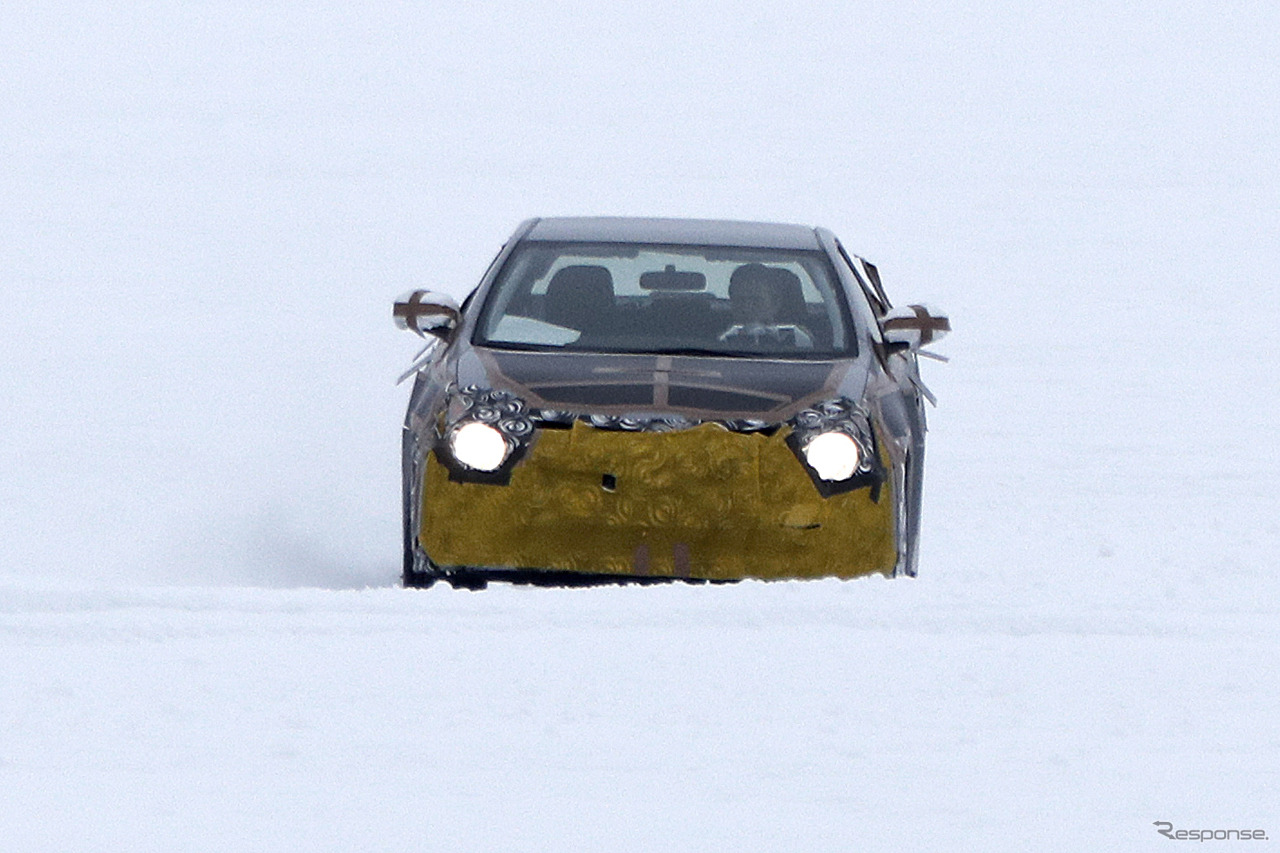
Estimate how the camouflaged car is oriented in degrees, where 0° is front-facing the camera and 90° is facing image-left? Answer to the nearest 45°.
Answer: approximately 0°
